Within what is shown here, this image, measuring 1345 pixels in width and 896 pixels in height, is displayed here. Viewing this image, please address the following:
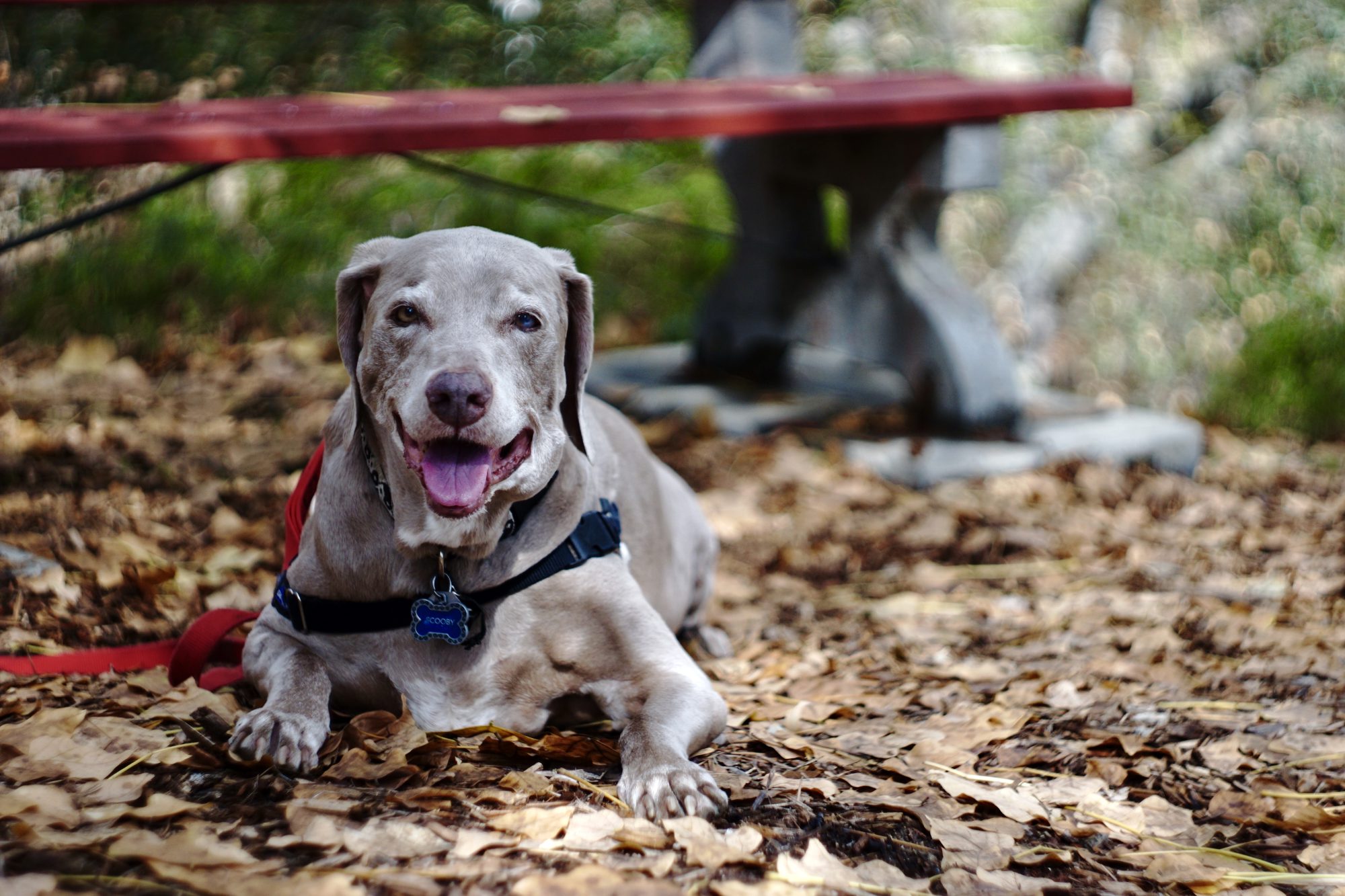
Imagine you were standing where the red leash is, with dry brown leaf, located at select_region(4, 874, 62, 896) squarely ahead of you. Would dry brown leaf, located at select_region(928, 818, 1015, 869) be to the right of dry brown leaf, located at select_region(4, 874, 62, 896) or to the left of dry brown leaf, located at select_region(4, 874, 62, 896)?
left

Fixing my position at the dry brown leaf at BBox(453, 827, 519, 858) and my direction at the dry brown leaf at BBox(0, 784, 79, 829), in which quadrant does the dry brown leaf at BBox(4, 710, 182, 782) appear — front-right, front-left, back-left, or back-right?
front-right

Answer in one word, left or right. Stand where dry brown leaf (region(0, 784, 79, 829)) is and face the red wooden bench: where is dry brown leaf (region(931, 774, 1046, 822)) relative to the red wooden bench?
right
